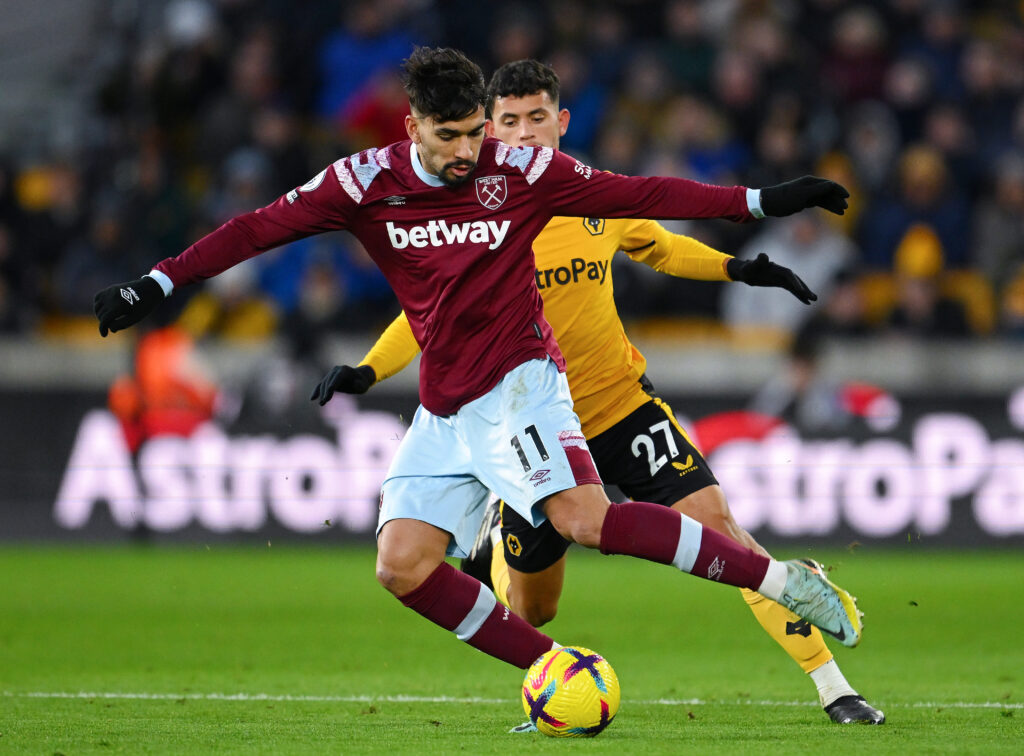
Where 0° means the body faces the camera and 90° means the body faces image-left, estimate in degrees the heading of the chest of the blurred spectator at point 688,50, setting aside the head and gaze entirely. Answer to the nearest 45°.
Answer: approximately 0°

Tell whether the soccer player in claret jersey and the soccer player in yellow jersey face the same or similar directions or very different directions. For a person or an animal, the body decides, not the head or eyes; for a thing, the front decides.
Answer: same or similar directions

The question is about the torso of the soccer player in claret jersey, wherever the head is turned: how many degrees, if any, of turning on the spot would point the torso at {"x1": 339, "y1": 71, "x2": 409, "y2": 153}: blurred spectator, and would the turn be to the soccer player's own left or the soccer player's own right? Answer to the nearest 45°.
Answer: approximately 180°

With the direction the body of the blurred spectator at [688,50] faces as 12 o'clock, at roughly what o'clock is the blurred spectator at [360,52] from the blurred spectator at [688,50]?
the blurred spectator at [360,52] is roughly at 3 o'clock from the blurred spectator at [688,50].

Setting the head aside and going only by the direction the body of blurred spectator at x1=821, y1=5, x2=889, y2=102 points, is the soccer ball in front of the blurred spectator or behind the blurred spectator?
in front

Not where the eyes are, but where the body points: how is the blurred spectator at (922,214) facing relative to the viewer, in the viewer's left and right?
facing the viewer

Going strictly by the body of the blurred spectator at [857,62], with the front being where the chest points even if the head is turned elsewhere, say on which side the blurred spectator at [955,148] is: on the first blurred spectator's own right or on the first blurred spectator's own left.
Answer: on the first blurred spectator's own left

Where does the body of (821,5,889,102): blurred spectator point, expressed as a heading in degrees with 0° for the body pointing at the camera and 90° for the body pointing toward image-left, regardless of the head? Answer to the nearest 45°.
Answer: approximately 0°

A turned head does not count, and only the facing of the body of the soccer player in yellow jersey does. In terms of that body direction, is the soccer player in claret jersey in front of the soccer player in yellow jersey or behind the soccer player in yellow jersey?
in front

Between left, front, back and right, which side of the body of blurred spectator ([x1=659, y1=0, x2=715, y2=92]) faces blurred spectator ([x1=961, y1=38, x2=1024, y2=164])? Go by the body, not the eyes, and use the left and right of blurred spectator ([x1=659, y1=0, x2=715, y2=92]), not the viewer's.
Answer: left

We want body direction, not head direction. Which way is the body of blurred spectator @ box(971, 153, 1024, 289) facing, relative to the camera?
toward the camera

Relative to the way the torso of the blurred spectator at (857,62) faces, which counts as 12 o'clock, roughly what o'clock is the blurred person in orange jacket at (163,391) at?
the blurred person in orange jacket at (163,391) is roughly at 2 o'clock from the blurred spectator at (857,62).
